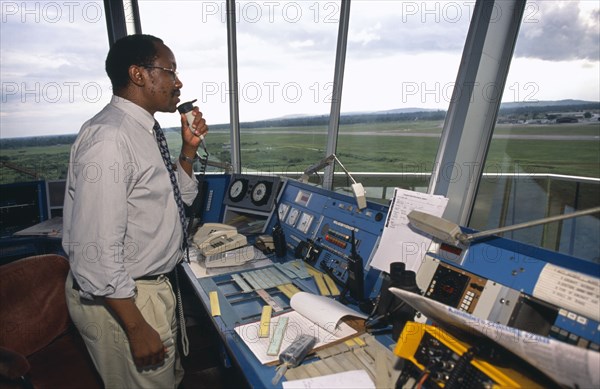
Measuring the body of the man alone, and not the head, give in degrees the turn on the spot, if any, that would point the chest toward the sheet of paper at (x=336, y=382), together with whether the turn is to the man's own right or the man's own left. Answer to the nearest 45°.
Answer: approximately 45° to the man's own right

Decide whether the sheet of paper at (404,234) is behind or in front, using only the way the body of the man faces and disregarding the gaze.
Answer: in front

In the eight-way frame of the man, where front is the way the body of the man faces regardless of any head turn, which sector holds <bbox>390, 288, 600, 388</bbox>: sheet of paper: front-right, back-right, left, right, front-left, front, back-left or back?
front-right

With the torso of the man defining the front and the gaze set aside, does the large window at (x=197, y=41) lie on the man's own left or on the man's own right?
on the man's own left

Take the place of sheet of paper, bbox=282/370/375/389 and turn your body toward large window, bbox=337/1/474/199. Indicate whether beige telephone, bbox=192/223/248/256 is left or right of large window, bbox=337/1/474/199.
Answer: left

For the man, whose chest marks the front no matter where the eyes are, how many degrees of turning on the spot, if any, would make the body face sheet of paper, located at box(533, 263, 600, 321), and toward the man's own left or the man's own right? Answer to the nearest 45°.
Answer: approximately 45° to the man's own right

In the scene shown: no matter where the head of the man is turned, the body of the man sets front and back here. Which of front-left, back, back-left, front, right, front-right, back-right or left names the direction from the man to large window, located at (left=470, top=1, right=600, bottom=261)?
front

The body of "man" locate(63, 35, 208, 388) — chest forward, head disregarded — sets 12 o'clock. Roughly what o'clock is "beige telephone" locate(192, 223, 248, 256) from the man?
The beige telephone is roughly at 10 o'clock from the man.

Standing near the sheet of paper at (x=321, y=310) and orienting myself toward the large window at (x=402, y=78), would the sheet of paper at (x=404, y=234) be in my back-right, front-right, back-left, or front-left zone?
front-right

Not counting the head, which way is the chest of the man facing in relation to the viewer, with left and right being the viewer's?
facing to the right of the viewer

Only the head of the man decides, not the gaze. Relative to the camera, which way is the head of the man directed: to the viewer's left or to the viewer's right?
to the viewer's right
